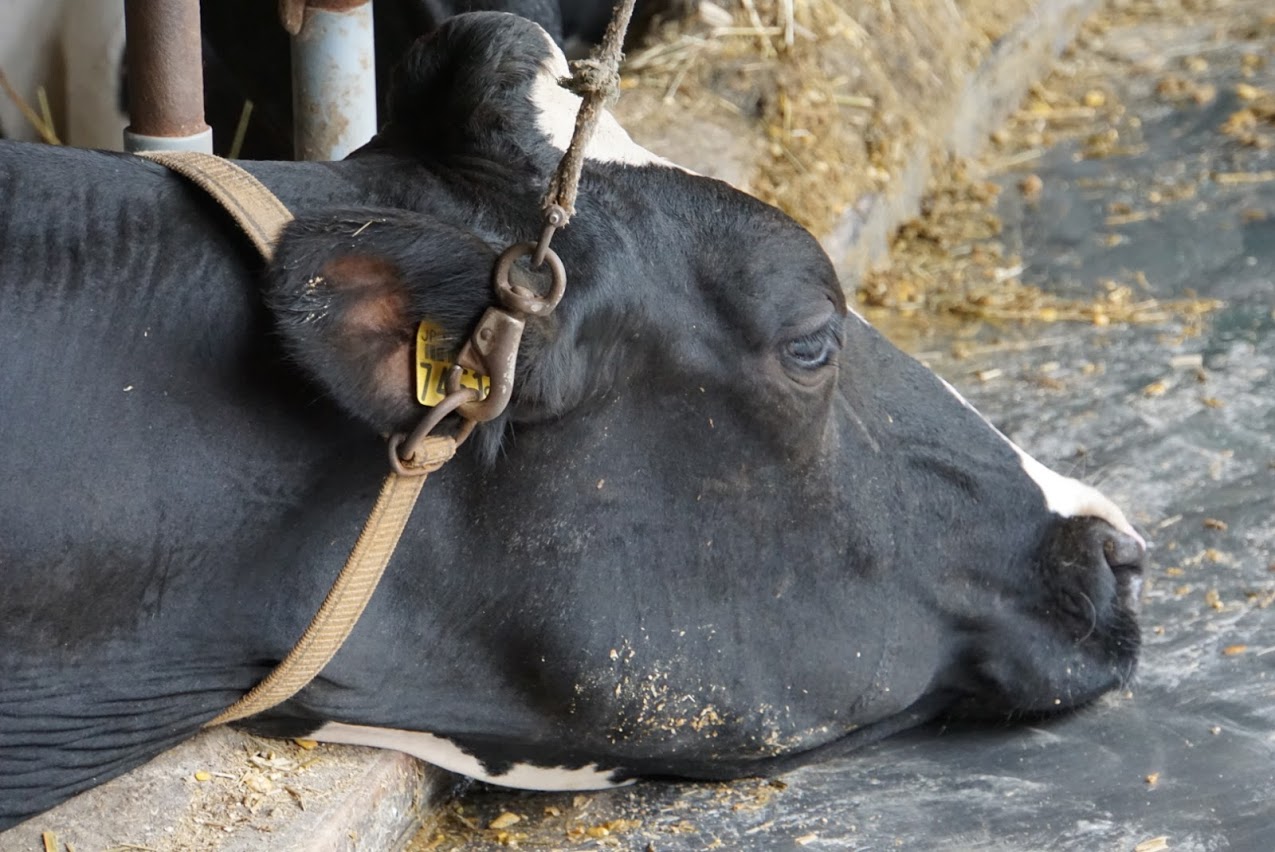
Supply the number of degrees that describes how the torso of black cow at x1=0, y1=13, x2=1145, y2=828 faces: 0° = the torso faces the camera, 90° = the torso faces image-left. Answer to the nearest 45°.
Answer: approximately 270°

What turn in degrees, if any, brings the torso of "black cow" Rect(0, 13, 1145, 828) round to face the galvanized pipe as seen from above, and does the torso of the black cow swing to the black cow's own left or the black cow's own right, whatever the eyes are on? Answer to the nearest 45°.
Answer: approximately 135° to the black cow's own left

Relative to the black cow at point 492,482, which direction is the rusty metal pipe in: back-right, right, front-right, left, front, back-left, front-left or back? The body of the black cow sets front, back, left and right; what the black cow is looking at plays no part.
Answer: back-left
